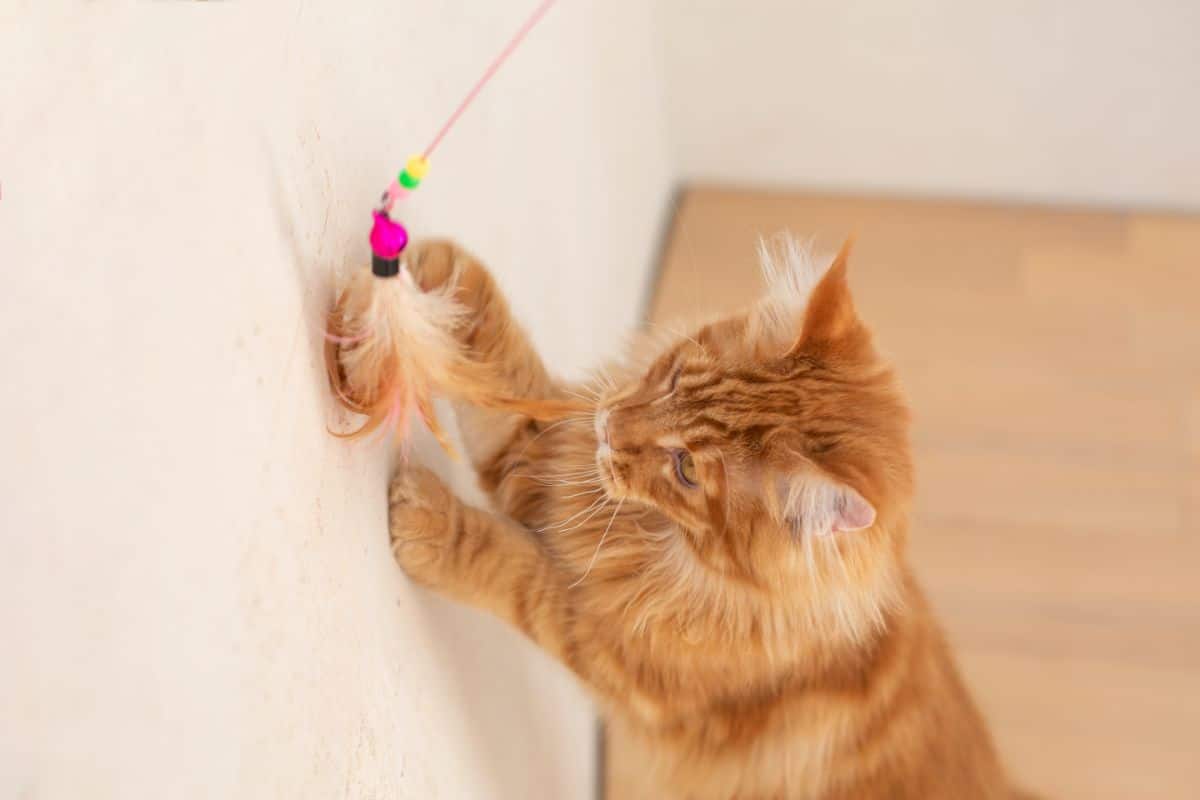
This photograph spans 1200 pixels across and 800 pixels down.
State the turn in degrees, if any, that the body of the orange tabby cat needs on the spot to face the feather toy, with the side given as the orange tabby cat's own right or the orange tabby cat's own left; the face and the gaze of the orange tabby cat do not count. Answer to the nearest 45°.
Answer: approximately 45° to the orange tabby cat's own left

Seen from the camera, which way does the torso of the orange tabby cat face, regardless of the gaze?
to the viewer's left
